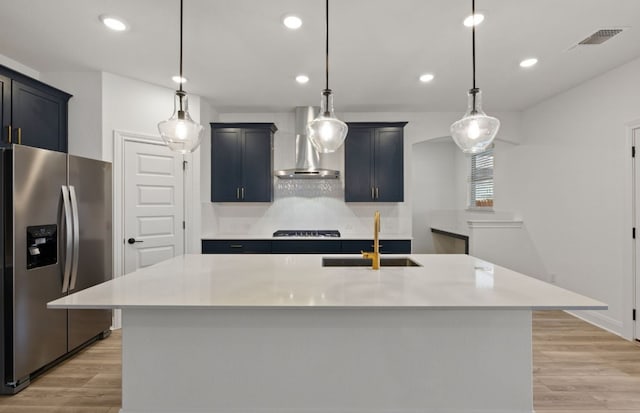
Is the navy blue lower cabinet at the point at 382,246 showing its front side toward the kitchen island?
yes

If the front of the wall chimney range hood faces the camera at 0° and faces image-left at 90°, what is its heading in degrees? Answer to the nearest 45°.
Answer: approximately 0°

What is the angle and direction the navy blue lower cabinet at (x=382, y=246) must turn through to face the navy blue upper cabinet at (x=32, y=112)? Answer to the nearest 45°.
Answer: approximately 45° to its right

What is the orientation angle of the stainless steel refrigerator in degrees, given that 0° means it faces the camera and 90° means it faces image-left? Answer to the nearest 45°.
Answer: approximately 315°

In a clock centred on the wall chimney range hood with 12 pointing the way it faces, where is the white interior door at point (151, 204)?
The white interior door is roughly at 2 o'clock from the wall chimney range hood.
